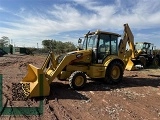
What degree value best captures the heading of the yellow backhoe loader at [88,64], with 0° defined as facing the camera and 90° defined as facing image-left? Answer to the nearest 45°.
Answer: approximately 45°
